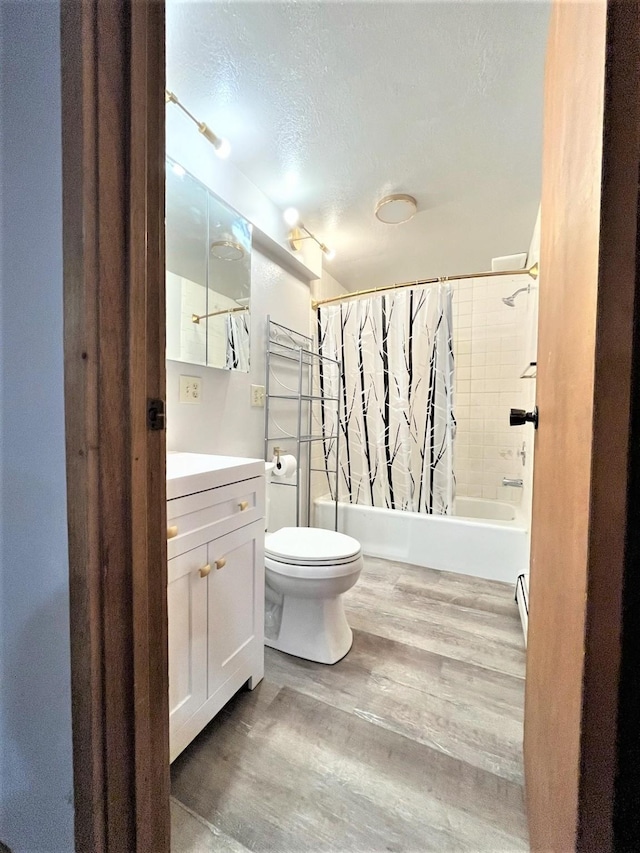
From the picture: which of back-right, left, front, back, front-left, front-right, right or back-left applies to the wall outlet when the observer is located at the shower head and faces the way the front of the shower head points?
front-left

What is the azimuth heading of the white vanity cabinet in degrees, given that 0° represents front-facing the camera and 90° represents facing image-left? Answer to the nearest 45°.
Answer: approximately 315°

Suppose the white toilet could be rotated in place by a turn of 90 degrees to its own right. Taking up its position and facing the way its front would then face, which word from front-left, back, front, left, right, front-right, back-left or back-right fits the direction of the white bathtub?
back

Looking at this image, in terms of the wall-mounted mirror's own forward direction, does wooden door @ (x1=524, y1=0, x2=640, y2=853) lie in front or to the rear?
in front

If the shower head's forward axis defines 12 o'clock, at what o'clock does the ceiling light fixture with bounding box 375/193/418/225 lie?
The ceiling light fixture is roughly at 10 o'clock from the shower head.

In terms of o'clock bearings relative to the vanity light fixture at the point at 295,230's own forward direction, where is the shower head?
The shower head is roughly at 10 o'clock from the vanity light fixture.

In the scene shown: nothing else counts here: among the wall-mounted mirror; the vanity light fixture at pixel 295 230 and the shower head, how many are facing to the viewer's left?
1

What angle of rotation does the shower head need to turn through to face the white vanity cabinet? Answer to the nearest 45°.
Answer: approximately 90° to its left

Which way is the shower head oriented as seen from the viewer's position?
to the viewer's left
